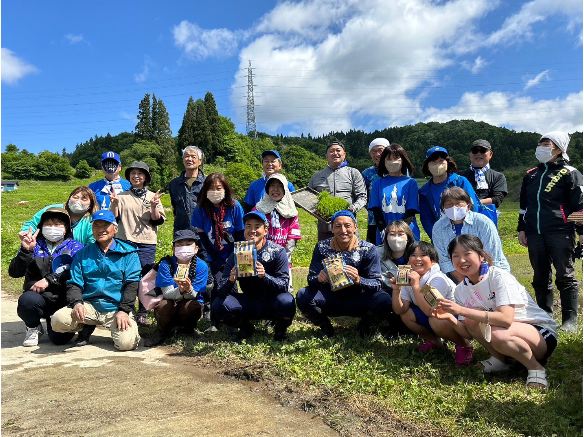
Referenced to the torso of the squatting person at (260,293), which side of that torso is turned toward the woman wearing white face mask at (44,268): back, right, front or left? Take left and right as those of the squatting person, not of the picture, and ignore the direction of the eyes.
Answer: right

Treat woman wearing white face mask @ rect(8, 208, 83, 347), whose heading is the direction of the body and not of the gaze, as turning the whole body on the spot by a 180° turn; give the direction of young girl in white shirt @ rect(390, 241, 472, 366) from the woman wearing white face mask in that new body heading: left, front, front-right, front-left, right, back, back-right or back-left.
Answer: back-right

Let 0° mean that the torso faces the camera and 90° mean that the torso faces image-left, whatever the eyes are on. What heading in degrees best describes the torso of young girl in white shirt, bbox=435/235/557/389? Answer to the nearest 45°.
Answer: approximately 45°

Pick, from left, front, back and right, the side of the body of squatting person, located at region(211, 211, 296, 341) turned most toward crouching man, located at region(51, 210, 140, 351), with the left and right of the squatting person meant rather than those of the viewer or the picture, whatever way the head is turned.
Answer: right

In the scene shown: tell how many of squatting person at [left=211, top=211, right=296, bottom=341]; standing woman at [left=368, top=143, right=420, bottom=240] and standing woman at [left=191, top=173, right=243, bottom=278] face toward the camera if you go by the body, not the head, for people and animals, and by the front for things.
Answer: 3

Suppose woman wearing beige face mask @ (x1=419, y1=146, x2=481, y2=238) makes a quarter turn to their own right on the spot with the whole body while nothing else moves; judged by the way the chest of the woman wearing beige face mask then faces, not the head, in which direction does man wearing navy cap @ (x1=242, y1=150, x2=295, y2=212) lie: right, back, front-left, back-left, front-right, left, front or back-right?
front

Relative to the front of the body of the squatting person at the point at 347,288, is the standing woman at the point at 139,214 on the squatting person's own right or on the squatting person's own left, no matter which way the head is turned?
on the squatting person's own right

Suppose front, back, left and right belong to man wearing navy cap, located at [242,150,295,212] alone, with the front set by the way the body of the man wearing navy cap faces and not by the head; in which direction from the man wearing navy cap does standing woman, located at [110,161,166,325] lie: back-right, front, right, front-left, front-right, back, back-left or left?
right

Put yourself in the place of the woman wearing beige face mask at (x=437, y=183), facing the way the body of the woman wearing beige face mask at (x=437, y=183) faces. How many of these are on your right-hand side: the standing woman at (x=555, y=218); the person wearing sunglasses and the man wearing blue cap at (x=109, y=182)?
1

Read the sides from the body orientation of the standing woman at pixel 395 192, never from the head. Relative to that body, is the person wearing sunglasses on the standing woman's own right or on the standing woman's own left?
on the standing woman's own left

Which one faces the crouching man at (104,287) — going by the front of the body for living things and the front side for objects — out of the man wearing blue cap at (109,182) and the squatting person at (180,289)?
the man wearing blue cap

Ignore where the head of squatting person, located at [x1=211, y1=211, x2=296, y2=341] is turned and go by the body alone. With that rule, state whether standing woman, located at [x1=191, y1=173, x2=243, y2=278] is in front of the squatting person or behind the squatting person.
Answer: behind
